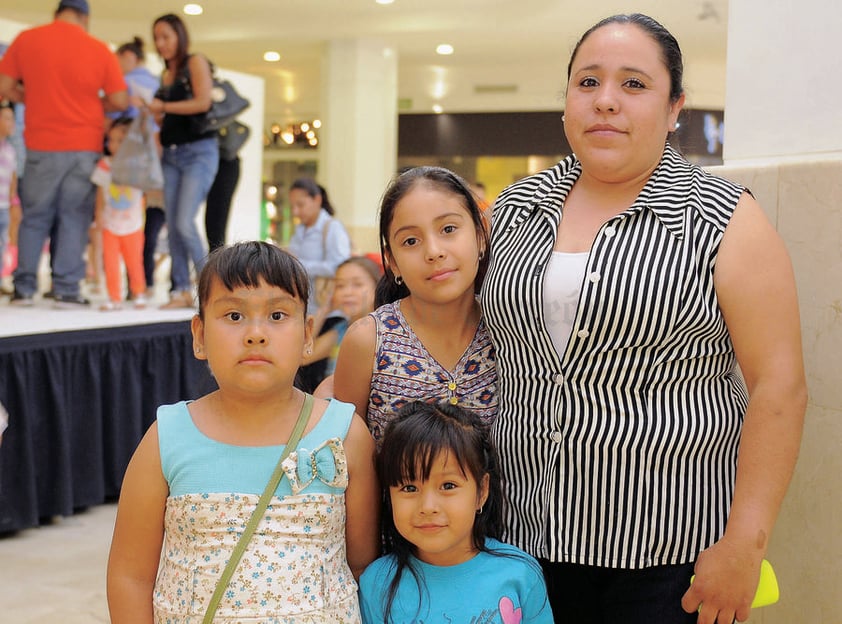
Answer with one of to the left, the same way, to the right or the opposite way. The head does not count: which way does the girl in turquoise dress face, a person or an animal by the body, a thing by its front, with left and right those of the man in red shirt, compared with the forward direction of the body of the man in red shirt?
the opposite way

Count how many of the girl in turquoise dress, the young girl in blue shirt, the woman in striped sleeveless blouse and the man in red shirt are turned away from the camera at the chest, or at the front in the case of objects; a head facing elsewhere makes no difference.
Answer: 1

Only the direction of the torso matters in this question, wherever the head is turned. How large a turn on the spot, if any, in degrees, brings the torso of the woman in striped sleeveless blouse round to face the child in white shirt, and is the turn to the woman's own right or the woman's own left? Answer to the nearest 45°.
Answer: approximately 90° to the woman's own right

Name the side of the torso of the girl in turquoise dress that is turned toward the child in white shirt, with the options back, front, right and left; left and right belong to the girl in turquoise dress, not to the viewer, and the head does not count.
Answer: back

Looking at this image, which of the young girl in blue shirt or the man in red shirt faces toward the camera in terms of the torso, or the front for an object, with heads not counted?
the young girl in blue shirt

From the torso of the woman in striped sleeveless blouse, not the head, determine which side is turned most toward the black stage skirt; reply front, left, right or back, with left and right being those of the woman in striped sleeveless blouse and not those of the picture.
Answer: right

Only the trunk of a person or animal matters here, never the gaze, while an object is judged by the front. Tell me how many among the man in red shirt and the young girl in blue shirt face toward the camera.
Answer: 1

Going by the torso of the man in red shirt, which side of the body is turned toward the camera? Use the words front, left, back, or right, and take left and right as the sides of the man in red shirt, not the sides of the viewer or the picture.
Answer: back

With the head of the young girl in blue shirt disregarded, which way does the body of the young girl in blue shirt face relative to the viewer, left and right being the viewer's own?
facing the viewer

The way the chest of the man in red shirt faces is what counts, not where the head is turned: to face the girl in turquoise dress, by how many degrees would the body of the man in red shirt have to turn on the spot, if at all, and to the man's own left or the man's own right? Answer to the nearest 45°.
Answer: approximately 180°

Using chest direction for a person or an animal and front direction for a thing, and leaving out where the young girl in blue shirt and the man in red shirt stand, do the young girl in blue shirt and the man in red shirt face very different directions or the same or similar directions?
very different directions

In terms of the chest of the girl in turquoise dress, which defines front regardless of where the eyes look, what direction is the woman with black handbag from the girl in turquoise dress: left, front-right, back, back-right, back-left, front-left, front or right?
back

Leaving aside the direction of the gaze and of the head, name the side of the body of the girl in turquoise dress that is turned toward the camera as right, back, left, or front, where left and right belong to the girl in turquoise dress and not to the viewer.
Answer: front
